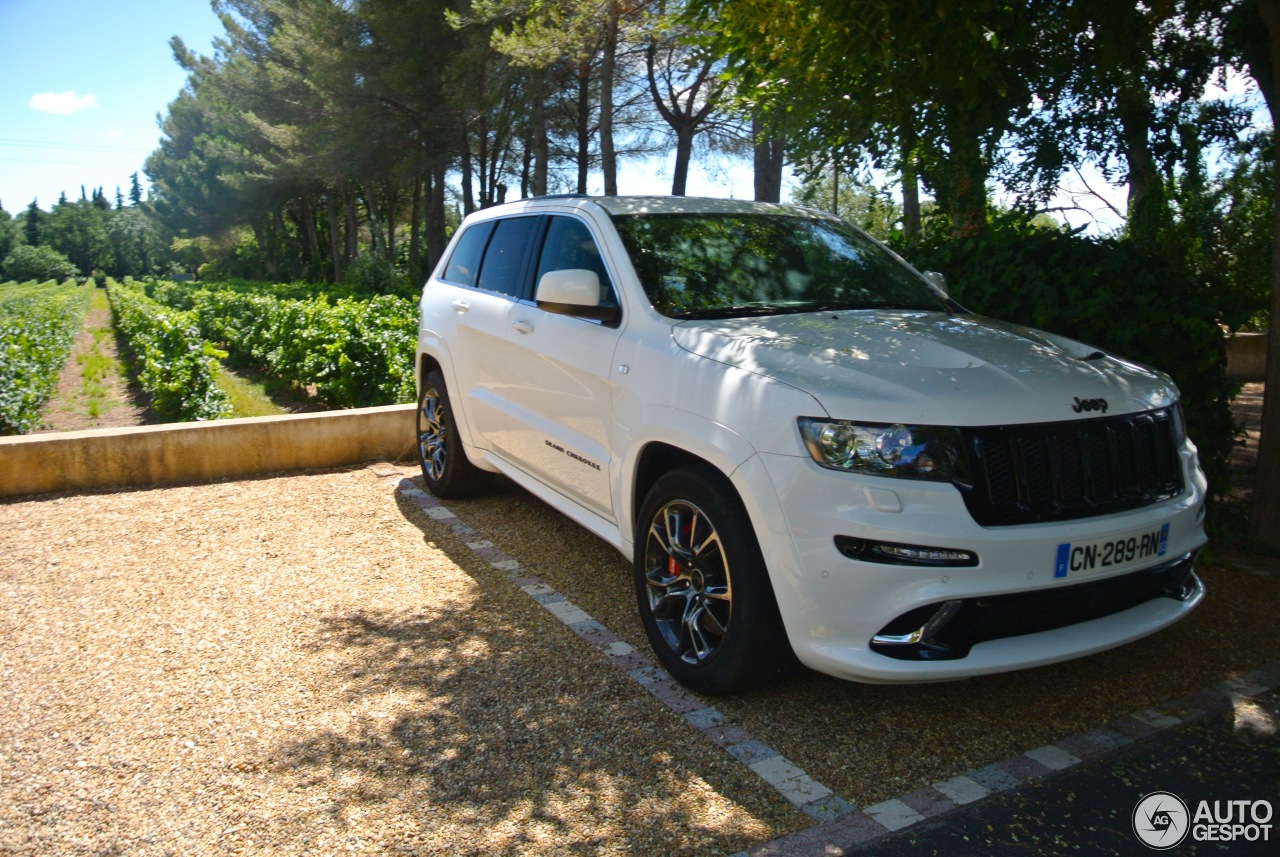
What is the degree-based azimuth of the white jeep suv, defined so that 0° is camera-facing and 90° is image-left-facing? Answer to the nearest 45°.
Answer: approximately 315°

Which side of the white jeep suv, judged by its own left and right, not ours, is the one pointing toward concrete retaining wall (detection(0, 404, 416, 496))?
back

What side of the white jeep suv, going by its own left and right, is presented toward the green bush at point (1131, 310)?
left

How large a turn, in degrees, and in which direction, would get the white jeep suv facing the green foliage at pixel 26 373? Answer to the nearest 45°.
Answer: approximately 180°

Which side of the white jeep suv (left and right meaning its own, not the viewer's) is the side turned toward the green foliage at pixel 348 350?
back
